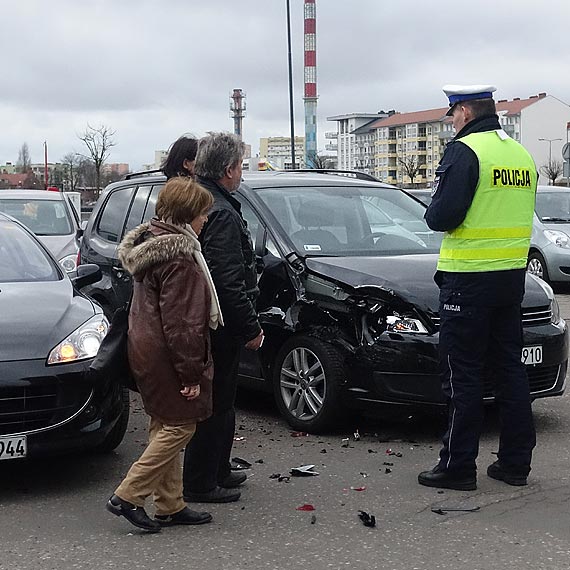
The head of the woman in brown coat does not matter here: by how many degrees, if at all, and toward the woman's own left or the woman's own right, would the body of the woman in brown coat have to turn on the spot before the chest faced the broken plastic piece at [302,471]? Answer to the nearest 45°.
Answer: approximately 45° to the woman's own left

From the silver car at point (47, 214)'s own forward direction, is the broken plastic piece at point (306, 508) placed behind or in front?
in front

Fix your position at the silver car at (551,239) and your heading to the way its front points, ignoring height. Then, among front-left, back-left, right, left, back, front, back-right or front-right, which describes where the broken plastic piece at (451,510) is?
front-right

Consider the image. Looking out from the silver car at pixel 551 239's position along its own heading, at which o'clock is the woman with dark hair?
The woman with dark hair is roughly at 2 o'clock from the silver car.

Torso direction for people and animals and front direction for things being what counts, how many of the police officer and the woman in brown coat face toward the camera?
0

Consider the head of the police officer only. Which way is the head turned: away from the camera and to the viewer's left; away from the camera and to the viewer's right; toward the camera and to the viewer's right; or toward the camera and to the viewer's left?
away from the camera and to the viewer's left

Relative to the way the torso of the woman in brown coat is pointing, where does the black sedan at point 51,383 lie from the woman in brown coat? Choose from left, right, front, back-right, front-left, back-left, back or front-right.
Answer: back-left

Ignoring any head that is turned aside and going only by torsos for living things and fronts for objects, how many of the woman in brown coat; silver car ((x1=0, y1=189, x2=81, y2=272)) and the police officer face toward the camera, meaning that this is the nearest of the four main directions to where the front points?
1

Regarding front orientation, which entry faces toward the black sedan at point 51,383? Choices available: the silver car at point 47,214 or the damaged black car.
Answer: the silver car

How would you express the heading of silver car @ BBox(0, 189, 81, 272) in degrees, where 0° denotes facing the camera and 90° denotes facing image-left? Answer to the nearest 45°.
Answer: approximately 0°

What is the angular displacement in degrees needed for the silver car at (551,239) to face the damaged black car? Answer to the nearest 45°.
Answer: approximately 45° to its right

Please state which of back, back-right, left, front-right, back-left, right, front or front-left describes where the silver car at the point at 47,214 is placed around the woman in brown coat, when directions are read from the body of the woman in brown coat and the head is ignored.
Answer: left
